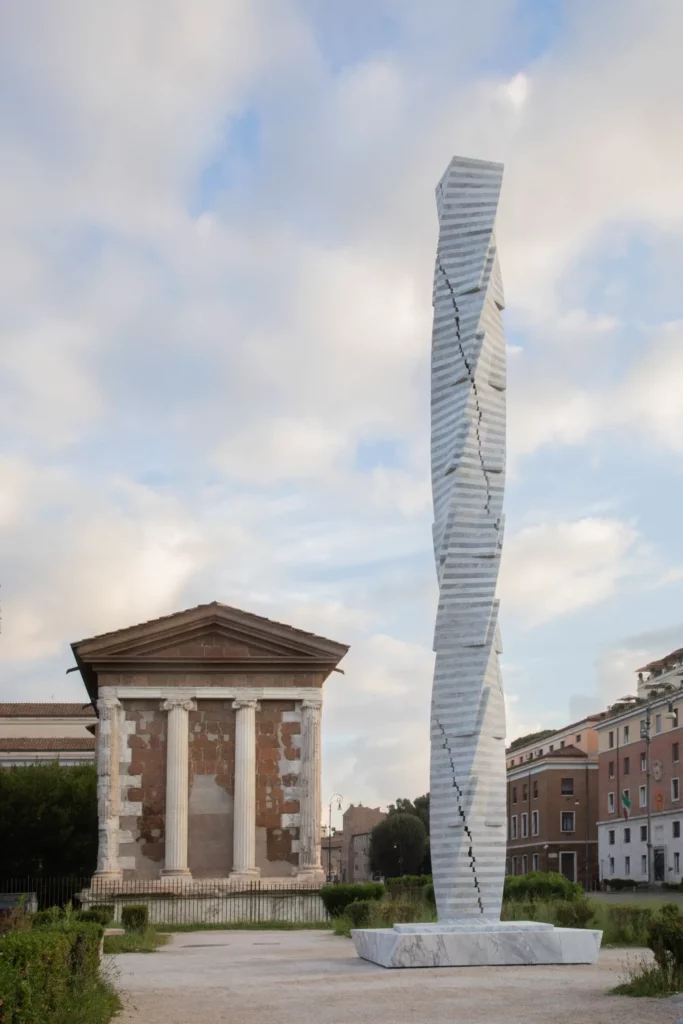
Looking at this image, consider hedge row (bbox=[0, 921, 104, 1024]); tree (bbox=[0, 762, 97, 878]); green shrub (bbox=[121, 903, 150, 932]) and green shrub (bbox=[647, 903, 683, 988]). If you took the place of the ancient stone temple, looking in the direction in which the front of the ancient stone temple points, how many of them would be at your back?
3

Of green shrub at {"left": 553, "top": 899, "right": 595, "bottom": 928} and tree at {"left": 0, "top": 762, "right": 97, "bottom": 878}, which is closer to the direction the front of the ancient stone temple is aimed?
the tree

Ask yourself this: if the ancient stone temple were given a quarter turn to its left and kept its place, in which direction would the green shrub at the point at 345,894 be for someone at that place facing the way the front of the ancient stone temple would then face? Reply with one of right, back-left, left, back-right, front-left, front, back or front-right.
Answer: back-left

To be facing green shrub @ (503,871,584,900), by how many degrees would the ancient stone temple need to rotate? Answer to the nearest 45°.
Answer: approximately 135° to its right

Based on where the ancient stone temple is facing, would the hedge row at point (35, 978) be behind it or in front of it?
behind

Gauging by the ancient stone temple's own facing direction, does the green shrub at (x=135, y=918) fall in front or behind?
behind

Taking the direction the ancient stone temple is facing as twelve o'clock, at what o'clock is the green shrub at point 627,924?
The green shrub is roughly at 5 o'clock from the ancient stone temple.

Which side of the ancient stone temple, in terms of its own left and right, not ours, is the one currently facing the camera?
back

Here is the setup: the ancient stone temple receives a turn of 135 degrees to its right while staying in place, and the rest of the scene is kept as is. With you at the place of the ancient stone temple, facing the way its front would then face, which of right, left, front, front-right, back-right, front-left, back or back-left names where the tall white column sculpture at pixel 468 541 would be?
front-right
